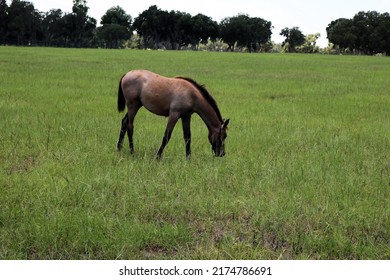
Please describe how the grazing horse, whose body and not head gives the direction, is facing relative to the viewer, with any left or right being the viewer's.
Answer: facing to the right of the viewer
